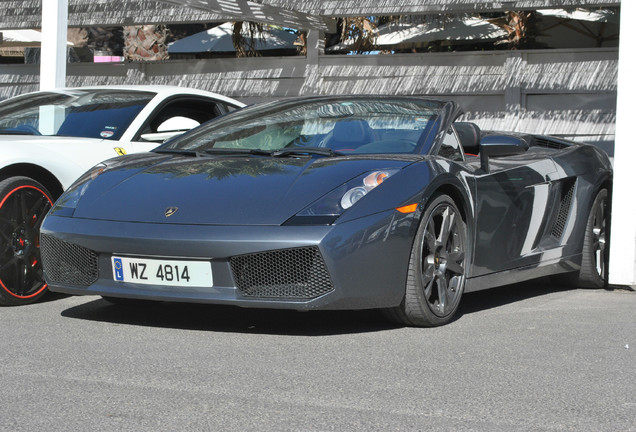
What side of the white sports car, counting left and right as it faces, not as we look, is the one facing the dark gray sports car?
left

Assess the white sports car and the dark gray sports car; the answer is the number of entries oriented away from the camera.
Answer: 0

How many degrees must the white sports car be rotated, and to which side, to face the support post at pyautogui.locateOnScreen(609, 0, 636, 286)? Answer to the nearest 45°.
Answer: approximately 135° to its left

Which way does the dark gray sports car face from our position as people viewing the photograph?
facing the viewer and to the left of the viewer

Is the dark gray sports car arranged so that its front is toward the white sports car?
no

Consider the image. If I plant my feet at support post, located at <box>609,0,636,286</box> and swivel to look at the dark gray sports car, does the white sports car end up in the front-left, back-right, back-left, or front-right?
front-right

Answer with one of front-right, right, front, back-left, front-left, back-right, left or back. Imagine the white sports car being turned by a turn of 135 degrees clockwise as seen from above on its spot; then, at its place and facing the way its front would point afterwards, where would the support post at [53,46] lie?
front

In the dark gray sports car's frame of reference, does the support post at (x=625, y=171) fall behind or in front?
behind

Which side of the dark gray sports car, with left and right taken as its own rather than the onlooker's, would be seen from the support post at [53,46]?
right

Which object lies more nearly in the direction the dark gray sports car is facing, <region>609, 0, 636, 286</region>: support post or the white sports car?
the white sports car

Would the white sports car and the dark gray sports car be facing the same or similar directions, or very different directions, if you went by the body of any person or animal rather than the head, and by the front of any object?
same or similar directions
